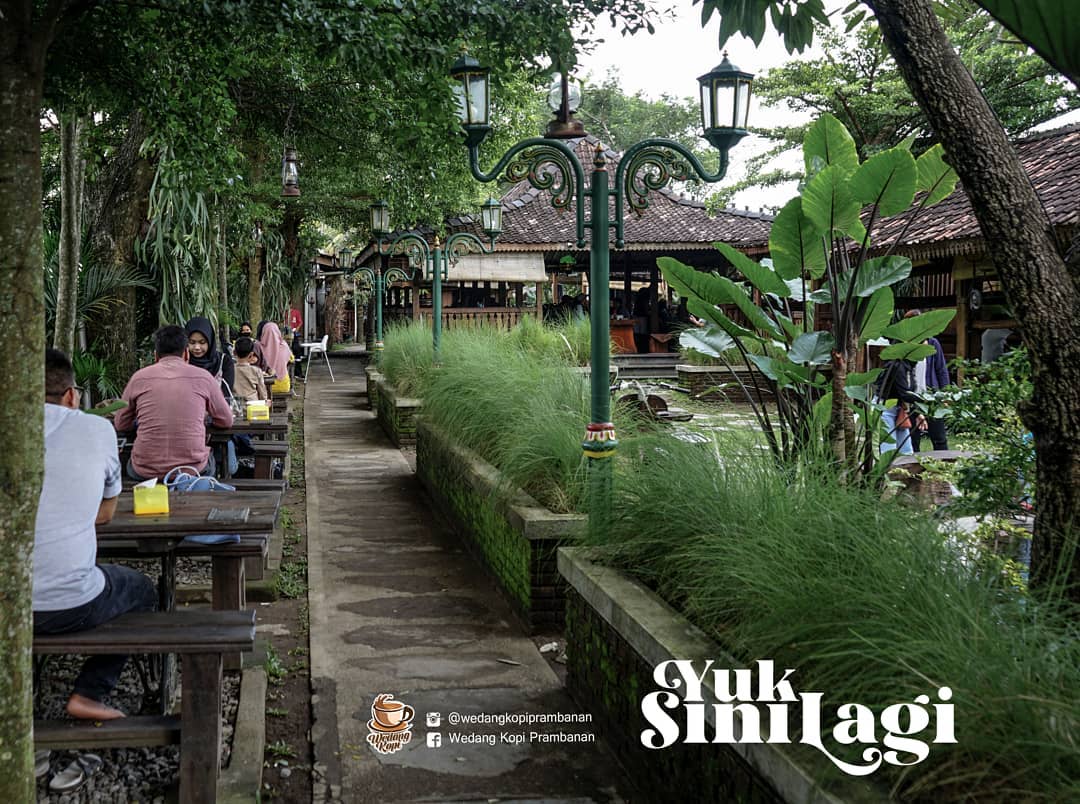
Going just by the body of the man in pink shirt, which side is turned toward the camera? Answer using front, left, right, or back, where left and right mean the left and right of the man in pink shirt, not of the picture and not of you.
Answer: back

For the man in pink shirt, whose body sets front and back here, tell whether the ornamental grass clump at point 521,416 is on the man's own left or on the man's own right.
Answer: on the man's own right

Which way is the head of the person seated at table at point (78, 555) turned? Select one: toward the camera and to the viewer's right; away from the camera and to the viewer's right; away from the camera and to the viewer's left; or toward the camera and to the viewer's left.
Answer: away from the camera and to the viewer's right

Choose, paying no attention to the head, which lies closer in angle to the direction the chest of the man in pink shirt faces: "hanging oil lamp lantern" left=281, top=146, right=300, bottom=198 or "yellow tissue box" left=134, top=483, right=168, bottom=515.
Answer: the hanging oil lamp lantern

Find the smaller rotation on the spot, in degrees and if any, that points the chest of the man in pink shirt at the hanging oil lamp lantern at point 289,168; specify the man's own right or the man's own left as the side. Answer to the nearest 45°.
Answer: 0° — they already face it

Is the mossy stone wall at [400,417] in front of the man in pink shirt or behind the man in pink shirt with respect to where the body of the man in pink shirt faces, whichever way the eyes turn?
in front

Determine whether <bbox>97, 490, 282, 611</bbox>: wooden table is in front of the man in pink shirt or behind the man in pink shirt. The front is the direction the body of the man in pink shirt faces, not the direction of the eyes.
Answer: behind

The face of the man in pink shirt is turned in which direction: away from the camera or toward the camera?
away from the camera

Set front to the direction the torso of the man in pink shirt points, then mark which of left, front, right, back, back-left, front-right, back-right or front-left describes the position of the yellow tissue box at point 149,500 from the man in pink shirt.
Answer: back

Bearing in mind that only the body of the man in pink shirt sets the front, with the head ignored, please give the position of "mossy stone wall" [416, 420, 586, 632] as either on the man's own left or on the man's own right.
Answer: on the man's own right

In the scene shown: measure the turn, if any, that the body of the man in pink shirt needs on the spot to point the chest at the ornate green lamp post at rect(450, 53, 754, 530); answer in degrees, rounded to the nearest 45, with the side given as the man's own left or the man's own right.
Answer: approximately 90° to the man's own right

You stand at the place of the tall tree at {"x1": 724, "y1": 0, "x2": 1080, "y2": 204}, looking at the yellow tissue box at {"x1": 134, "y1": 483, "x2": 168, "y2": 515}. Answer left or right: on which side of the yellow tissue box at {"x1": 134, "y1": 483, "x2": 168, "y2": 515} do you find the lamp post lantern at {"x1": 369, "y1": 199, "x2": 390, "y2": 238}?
right
